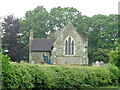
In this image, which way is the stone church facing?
toward the camera
